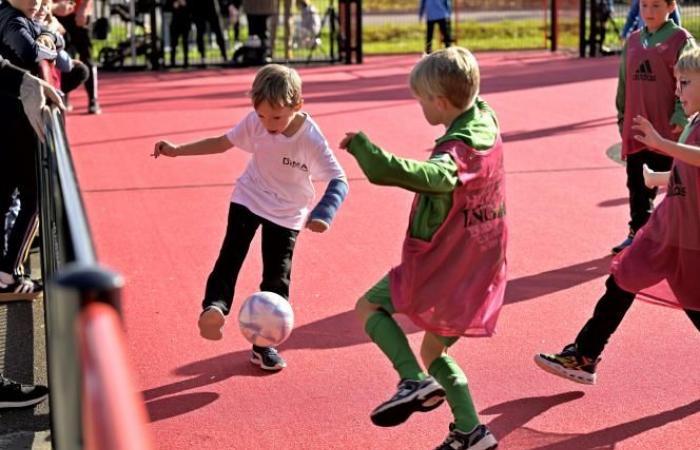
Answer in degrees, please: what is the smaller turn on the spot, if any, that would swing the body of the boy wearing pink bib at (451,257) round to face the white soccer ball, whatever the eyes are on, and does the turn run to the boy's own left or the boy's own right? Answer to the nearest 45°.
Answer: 0° — they already face it

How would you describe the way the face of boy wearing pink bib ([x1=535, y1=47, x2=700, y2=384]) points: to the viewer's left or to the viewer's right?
to the viewer's left

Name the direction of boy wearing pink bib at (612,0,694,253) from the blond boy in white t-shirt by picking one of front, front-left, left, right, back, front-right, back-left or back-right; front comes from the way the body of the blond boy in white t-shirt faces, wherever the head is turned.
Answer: back-left

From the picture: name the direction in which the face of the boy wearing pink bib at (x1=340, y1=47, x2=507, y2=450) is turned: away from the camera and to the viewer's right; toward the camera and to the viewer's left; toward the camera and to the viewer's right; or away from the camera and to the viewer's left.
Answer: away from the camera and to the viewer's left

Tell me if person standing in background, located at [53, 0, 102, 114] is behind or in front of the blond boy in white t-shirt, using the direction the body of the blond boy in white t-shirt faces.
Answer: behind

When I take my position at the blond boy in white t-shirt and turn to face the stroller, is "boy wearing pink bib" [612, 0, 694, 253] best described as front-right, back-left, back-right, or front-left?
front-right

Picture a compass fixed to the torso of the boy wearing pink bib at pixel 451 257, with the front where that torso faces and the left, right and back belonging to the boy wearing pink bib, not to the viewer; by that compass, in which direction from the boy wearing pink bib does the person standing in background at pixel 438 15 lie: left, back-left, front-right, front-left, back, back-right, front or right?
front-right

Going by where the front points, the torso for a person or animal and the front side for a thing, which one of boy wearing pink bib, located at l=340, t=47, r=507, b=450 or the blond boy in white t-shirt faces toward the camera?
the blond boy in white t-shirt

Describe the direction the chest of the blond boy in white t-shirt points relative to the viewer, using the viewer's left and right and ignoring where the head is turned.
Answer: facing the viewer

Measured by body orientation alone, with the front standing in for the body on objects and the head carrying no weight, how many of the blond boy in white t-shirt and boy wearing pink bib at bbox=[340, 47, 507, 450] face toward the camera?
1

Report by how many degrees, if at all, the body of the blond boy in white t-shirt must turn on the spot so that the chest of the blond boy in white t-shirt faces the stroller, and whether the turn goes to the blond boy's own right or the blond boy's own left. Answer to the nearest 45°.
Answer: approximately 180°

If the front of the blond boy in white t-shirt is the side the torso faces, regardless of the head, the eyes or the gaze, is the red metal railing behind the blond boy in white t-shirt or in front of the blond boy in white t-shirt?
in front

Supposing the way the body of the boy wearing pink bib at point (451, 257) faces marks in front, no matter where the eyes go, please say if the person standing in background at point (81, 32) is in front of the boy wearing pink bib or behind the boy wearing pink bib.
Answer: in front

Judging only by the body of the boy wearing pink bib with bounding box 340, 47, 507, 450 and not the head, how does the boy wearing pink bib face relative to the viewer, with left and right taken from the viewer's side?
facing away from the viewer and to the left of the viewer
